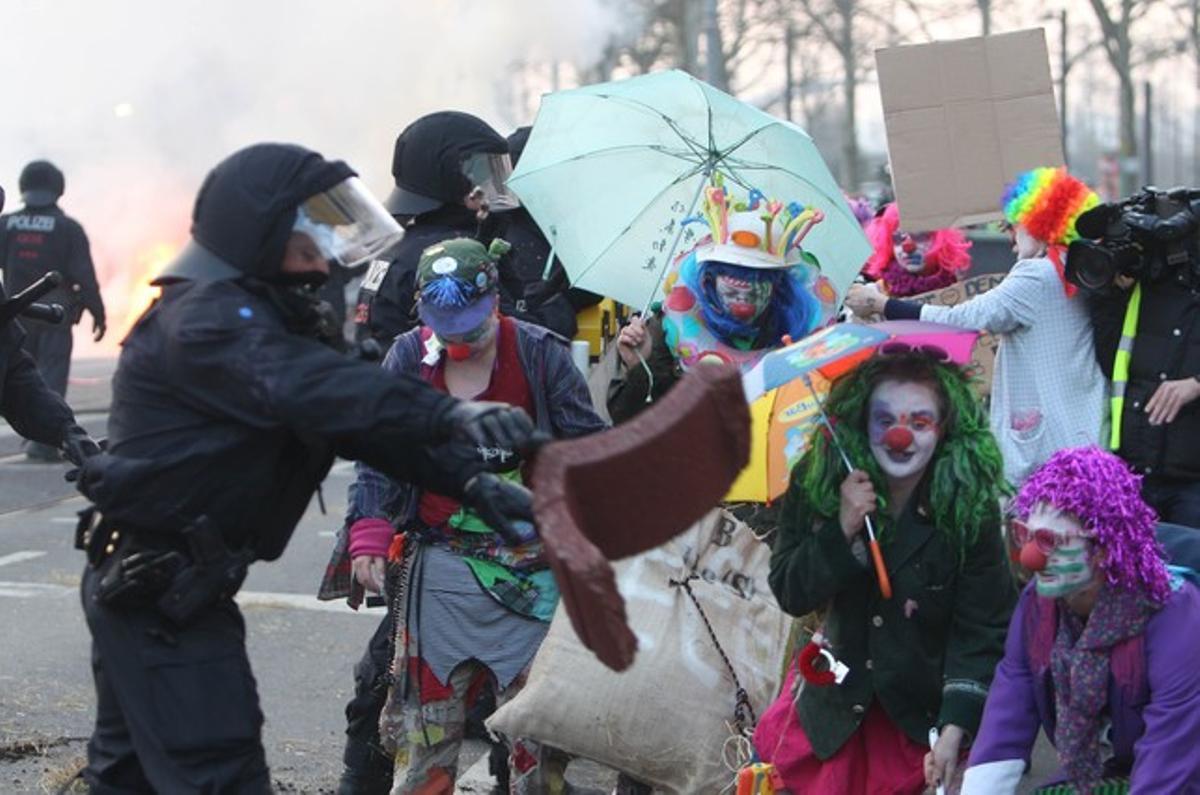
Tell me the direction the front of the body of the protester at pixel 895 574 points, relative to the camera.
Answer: toward the camera

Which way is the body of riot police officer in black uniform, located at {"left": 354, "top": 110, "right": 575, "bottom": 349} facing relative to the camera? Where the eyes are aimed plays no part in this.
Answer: to the viewer's right

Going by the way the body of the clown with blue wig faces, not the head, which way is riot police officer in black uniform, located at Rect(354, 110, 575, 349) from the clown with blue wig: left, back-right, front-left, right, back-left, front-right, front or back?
back-right

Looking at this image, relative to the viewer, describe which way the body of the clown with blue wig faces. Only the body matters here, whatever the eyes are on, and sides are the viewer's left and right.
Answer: facing the viewer

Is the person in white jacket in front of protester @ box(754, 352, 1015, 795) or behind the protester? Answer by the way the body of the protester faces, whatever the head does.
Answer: behind

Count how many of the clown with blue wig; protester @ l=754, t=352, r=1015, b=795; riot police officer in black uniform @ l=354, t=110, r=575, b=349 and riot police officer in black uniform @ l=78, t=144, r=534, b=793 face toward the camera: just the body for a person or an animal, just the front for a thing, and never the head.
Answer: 2

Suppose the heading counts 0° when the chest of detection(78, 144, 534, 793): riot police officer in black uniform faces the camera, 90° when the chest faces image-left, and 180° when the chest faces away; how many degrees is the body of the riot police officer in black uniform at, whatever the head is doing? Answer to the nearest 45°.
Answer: approximately 270°

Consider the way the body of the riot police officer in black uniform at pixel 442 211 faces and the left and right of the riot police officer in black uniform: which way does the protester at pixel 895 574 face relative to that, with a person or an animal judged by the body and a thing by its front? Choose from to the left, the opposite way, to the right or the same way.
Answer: to the right

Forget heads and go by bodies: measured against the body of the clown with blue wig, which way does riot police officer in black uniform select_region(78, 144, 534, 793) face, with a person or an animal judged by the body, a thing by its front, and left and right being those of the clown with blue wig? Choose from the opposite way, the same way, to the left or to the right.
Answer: to the left

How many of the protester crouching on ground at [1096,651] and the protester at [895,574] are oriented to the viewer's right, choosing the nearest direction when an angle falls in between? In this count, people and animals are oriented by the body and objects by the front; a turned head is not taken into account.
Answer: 0

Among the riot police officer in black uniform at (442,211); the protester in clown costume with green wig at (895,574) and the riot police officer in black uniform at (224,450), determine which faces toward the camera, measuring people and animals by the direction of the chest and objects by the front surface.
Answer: the protester in clown costume with green wig

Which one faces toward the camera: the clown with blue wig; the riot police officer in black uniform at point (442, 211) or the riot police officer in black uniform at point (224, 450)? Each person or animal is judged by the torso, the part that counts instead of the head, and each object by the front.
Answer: the clown with blue wig

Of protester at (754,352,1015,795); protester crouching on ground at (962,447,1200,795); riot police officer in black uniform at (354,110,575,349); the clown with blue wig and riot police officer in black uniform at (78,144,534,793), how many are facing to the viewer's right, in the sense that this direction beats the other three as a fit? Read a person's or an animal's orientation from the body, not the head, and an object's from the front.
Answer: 2

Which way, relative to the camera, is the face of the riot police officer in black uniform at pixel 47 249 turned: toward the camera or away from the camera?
away from the camera

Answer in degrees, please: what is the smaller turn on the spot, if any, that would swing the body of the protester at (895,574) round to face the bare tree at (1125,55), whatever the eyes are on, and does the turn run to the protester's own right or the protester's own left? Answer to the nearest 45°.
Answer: approximately 180°

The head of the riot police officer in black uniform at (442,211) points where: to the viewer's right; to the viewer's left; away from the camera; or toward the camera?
to the viewer's right
